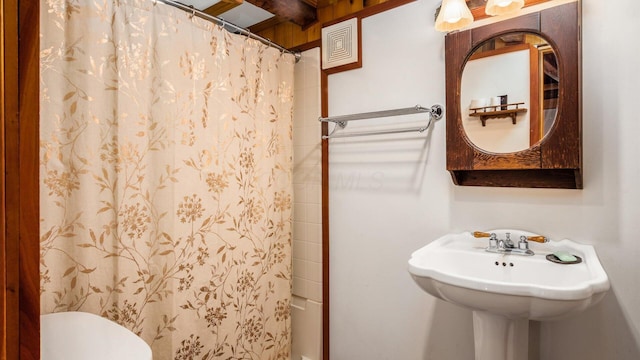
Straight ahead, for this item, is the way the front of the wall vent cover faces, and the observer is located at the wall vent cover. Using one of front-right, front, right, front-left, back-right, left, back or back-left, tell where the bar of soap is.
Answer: left

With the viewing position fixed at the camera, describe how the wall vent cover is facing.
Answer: facing the viewer and to the left of the viewer

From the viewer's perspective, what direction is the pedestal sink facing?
toward the camera

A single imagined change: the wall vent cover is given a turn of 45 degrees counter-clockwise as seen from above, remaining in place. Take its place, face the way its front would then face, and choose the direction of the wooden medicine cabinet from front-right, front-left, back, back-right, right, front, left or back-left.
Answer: front-left
